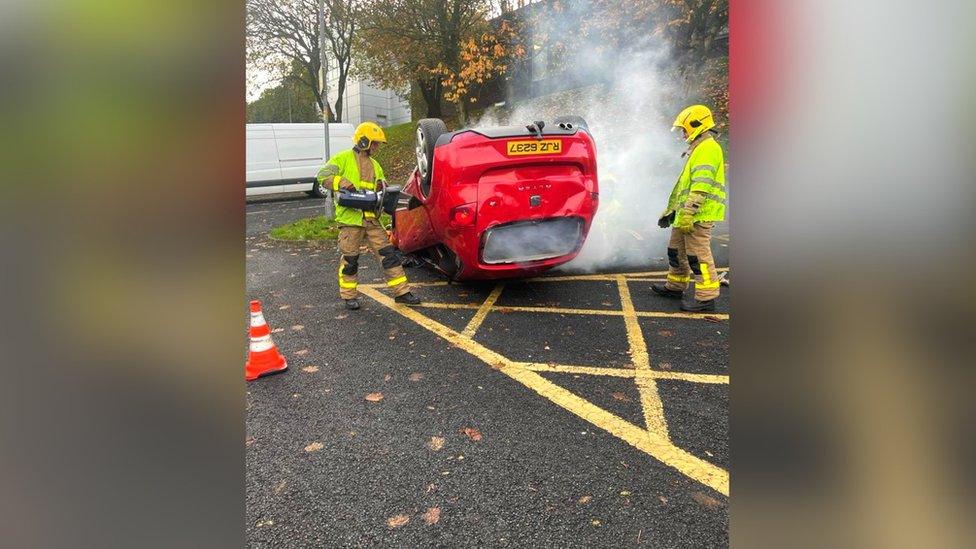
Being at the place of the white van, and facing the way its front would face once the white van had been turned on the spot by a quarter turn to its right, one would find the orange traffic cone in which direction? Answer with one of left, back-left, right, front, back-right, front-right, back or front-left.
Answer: back

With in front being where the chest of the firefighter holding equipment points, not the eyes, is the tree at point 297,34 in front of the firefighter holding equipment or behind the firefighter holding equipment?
behind

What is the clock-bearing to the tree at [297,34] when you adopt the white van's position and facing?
The tree is roughly at 3 o'clock from the white van.

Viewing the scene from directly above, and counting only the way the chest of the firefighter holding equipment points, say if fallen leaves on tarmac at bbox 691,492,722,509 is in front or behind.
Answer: in front

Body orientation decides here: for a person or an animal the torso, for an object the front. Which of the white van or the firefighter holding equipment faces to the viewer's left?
the white van

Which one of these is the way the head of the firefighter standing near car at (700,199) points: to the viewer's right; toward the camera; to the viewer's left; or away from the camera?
to the viewer's left

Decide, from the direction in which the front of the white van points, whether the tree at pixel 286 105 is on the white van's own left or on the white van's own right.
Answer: on the white van's own right

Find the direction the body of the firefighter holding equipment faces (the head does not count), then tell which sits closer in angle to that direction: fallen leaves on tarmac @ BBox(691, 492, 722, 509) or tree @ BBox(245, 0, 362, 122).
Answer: the fallen leaves on tarmac

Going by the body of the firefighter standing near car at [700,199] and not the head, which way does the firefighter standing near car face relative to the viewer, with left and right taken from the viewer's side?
facing to the left of the viewer

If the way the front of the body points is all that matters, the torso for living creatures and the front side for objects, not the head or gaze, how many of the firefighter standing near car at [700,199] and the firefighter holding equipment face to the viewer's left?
1

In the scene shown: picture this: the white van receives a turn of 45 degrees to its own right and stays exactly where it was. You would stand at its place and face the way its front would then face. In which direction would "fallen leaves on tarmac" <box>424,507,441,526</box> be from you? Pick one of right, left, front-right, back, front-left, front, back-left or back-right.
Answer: back-left

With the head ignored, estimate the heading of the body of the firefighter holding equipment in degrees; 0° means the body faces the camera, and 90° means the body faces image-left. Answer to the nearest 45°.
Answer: approximately 315°

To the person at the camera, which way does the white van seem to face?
facing to the left of the viewer

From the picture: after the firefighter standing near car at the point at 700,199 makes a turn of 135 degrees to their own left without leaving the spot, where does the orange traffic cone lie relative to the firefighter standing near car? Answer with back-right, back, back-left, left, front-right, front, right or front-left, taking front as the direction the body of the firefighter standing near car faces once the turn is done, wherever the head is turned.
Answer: right
